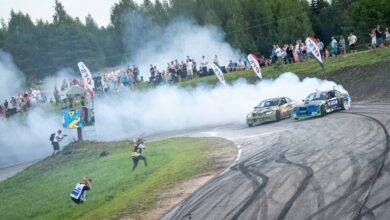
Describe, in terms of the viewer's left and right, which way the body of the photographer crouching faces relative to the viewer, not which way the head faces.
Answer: facing away from the viewer and to the right of the viewer
